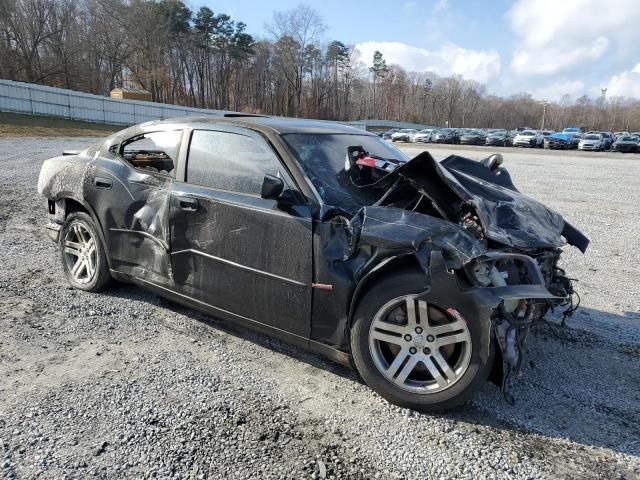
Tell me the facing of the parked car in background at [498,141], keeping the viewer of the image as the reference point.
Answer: facing the viewer and to the left of the viewer

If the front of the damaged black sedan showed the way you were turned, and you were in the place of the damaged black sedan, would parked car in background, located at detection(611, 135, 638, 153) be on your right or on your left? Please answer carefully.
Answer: on your left

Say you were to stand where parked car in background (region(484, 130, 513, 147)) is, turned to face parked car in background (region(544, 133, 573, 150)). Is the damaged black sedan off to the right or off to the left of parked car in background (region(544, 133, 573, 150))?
right

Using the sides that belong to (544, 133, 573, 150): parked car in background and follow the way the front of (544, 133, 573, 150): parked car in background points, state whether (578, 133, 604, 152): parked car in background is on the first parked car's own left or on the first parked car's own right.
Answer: on the first parked car's own left

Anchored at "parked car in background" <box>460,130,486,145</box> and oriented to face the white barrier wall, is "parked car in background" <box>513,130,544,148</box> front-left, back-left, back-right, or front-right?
back-left

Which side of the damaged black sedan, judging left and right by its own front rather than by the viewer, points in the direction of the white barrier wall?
back

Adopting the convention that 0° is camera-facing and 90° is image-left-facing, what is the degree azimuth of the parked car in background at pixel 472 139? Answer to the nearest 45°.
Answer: approximately 45°

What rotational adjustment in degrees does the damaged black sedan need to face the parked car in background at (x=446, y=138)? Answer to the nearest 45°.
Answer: approximately 135° to its left

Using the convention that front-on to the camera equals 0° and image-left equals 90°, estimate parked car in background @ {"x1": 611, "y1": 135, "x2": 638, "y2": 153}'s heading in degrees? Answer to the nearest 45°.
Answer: approximately 45°

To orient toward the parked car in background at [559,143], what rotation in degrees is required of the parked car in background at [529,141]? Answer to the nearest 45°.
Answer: approximately 90° to its left

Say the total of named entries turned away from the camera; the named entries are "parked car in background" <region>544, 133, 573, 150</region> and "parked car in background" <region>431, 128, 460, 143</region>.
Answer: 0

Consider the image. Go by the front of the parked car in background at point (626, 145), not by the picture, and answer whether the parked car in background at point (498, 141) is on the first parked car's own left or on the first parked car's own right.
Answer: on the first parked car's own right

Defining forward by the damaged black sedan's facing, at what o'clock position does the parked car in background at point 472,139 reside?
The parked car in background is roughly at 8 o'clock from the damaged black sedan.
